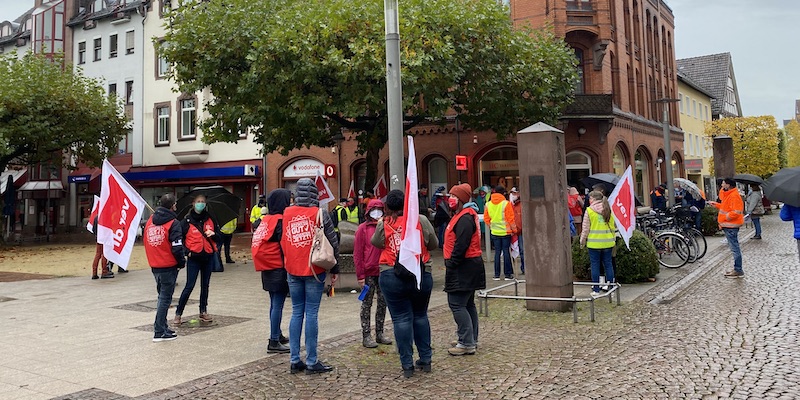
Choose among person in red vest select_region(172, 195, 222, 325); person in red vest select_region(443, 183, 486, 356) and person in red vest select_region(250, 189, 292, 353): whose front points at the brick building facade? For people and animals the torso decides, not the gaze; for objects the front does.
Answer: person in red vest select_region(250, 189, 292, 353)

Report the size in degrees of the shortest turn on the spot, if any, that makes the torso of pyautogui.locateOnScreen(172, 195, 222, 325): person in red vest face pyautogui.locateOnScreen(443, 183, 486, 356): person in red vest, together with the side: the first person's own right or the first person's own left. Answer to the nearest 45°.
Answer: approximately 45° to the first person's own left

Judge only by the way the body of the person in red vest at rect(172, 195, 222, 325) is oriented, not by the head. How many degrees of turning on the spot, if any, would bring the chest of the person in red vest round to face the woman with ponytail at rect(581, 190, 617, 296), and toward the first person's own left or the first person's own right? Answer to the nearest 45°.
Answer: approximately 90° to the first person's own left

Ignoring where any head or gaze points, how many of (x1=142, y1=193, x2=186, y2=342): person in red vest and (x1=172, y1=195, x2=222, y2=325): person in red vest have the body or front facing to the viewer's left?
0

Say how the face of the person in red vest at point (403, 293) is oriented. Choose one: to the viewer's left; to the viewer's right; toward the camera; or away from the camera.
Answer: away from the camera

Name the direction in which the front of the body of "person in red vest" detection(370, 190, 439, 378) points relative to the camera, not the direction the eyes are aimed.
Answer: away from the camera

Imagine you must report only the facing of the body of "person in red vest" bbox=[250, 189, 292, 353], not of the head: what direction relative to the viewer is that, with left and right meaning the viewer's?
facing away from the viewer and to the right of the viewer

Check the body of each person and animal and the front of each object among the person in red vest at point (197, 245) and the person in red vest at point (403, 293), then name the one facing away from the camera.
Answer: the person in red vest at point (403, 293)

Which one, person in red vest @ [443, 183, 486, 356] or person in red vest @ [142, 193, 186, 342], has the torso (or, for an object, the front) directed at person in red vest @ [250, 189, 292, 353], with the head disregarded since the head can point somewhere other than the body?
person in red vest @ [443, 183, 486, 356]

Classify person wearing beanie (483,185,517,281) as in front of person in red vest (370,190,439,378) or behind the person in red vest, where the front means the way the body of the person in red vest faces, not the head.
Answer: in front

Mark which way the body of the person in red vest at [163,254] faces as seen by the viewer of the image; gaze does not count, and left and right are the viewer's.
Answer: facing away from the viewer and to the right of the viewer

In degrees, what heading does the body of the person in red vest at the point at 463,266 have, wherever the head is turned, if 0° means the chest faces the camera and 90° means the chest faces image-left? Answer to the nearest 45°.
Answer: approximately 90°

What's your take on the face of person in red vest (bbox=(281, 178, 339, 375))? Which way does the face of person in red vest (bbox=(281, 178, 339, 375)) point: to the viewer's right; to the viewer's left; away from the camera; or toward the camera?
away from the camera

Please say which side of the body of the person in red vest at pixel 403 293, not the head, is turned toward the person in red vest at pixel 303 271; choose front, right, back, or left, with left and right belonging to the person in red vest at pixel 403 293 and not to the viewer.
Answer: left

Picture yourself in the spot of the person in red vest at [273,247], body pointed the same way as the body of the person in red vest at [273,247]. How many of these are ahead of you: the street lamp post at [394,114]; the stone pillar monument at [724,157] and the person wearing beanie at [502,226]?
3
